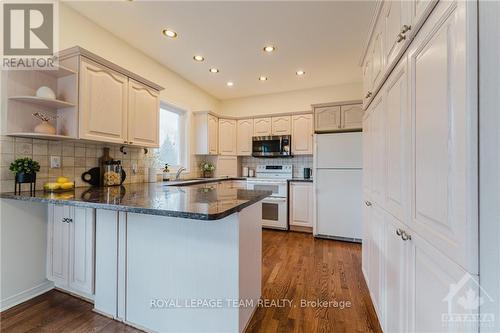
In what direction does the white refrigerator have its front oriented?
toward the camera

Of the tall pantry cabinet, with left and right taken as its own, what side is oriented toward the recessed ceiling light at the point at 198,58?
front

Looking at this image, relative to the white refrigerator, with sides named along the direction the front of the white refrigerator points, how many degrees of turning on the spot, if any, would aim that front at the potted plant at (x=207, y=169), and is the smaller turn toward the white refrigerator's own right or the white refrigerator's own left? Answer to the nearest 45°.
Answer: approximately 90° to the white refrigerator's own right

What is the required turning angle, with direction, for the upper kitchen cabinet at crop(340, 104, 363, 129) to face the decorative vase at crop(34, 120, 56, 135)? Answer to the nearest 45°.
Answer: approximately 45° to its right

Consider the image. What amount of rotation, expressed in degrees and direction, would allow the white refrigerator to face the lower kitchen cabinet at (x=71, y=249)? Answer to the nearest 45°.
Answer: approximately 45° to its right

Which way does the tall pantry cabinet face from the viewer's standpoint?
to the viewer's left

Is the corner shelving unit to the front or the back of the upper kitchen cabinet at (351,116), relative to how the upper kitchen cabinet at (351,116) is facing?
to the front

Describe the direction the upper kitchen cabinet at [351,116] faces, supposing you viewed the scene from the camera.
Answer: facing the viewer

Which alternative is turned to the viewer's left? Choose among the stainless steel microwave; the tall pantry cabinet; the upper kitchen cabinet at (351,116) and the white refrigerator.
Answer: the tall pantry cabinet

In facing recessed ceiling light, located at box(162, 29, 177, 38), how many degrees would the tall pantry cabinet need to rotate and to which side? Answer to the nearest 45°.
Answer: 0° — it already faces it

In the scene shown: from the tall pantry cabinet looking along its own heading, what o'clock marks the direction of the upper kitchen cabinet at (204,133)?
The upper kitchen cabinet is roughly at 1 o'clock from the tall pantry cabinet.

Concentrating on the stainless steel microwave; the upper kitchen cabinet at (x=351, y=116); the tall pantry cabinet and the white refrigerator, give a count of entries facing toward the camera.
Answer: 3

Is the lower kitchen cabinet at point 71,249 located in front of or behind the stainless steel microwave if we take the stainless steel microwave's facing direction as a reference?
in front

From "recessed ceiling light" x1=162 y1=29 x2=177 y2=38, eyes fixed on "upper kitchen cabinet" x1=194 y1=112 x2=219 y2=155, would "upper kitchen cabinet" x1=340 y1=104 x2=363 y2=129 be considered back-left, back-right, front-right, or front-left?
front-right
